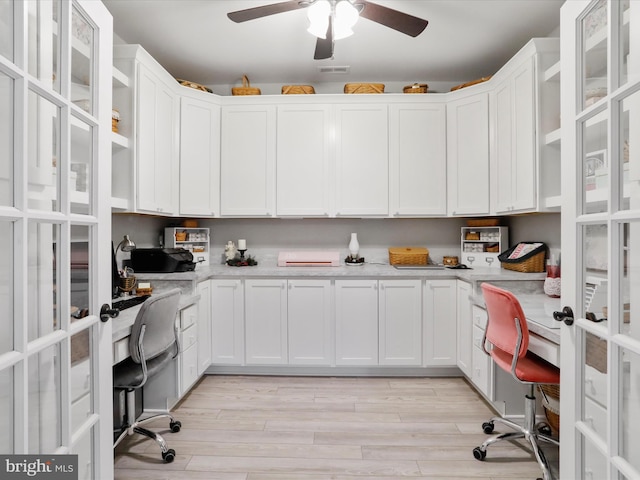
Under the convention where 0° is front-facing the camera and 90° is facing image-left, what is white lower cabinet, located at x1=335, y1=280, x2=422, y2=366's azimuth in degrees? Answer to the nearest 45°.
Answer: approximately 0°

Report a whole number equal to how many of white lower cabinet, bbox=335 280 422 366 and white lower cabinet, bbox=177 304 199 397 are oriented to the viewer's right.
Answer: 1

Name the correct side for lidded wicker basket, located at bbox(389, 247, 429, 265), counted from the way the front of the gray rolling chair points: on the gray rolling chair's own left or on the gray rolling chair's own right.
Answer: on the gray rolling chair's own right

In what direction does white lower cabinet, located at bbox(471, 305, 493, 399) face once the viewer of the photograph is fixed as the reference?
facing to the left of the viewer

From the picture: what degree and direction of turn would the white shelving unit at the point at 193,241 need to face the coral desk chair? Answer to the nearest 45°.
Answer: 0° — it already faces it

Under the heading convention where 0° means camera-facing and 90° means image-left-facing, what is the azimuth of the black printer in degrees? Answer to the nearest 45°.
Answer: approximately 270°

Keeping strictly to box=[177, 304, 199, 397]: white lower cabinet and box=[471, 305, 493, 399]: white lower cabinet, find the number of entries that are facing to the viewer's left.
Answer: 1

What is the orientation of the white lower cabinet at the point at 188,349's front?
to the viewer's right
